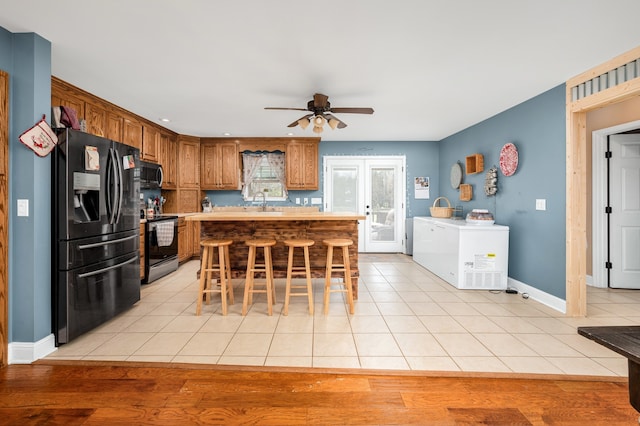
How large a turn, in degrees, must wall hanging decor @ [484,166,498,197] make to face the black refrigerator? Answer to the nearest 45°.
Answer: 0° — it already faces it

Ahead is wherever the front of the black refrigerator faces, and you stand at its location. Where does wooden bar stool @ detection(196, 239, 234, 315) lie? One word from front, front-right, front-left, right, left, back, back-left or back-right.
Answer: front-left

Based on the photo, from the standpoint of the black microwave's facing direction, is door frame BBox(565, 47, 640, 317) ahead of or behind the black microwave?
ahead

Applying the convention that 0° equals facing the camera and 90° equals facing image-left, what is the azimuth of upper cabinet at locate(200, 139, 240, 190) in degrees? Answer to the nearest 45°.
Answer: approximately 0°

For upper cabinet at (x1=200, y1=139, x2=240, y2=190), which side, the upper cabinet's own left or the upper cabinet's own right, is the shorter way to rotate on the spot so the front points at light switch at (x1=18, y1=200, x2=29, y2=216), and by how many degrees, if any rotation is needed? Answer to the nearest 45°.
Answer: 0° — it already faces it

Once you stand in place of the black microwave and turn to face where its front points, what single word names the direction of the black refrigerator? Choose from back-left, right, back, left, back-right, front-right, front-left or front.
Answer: front-right

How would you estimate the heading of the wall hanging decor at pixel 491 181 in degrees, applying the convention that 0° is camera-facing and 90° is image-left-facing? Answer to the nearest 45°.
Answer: approximately 45°

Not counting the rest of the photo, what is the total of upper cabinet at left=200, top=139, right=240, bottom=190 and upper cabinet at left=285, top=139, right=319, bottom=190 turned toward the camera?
2

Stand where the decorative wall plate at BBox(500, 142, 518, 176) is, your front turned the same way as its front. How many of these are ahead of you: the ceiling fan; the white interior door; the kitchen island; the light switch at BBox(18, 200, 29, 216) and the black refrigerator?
4

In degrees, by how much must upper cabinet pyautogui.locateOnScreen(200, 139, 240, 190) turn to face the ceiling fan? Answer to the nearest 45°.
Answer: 0° — it already faces it

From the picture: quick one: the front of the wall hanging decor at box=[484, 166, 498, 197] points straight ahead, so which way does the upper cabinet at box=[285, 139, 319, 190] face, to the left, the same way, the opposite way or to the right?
to the left

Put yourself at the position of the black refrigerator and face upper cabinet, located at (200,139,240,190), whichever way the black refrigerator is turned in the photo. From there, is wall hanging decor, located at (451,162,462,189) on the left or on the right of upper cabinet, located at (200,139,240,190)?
right
